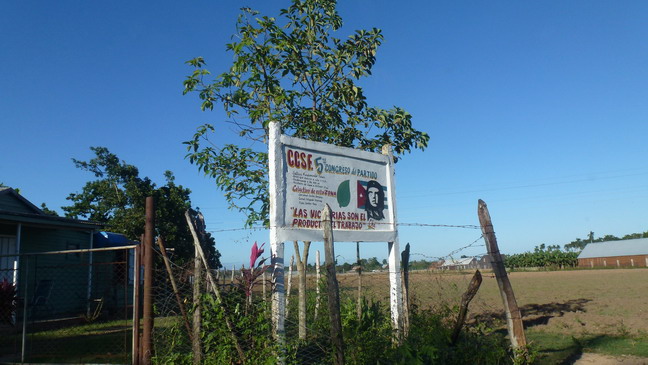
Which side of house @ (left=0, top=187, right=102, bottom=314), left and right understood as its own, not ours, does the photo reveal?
front

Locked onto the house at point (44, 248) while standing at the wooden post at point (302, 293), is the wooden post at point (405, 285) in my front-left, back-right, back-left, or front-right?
back-right

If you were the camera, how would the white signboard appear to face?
facing the viewer and to the right of the viewer

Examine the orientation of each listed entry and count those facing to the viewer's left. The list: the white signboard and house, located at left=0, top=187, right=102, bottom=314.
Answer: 0

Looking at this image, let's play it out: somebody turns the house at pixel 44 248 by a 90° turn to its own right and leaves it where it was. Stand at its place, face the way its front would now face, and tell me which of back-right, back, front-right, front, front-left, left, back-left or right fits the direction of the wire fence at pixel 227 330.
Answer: left

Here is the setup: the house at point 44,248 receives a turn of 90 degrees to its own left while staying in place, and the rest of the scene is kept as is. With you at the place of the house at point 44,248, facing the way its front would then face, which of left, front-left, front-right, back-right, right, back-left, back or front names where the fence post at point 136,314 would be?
right

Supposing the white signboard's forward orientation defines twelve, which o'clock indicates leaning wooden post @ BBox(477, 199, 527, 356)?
The leaning wooden post is roughly at 11 o'clock from the white signboard.

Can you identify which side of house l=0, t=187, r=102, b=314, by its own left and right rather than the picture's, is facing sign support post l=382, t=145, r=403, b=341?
front

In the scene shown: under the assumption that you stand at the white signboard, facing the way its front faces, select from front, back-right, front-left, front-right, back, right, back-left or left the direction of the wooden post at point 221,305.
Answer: right

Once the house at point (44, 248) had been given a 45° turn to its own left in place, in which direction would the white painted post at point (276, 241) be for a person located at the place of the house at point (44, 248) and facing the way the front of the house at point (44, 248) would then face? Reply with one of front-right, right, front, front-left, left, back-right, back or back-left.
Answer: front-right

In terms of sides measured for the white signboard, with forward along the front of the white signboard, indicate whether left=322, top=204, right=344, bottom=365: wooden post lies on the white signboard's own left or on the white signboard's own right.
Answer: on the white signboard's own right

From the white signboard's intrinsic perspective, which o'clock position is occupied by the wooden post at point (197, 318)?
The wooden post is roughly at 3 o'clock from the white signboard.
